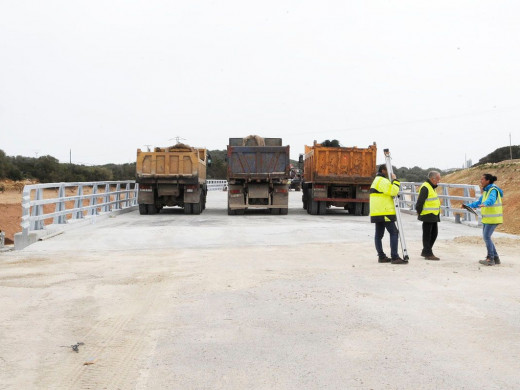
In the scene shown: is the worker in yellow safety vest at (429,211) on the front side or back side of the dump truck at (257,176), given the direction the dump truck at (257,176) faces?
on the back side

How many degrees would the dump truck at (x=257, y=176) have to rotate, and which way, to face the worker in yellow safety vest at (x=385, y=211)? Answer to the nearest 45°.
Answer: approximately 180°

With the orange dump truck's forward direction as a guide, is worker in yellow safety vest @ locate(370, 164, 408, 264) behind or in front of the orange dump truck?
behind

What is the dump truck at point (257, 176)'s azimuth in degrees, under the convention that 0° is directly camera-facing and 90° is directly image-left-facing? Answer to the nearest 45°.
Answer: approximately 180°

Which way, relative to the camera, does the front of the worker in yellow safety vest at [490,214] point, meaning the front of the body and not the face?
to the viewer's left

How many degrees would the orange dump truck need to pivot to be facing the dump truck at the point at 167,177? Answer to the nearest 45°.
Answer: approximately 90° to its left

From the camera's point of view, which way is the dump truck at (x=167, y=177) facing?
away from the camera

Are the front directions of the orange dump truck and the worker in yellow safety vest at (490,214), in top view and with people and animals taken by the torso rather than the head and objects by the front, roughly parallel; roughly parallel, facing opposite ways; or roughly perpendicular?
roughly perpendicular

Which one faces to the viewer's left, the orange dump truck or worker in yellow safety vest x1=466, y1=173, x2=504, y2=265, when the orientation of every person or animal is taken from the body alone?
the worker in yellow safety vest

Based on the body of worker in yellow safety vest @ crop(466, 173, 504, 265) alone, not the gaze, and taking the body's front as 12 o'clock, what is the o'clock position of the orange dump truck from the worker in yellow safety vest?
The orange dump truck is roughly at 2 o'clock from the worker in yellow safety vest.

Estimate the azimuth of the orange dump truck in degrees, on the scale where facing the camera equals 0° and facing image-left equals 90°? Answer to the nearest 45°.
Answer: approximately 180°
